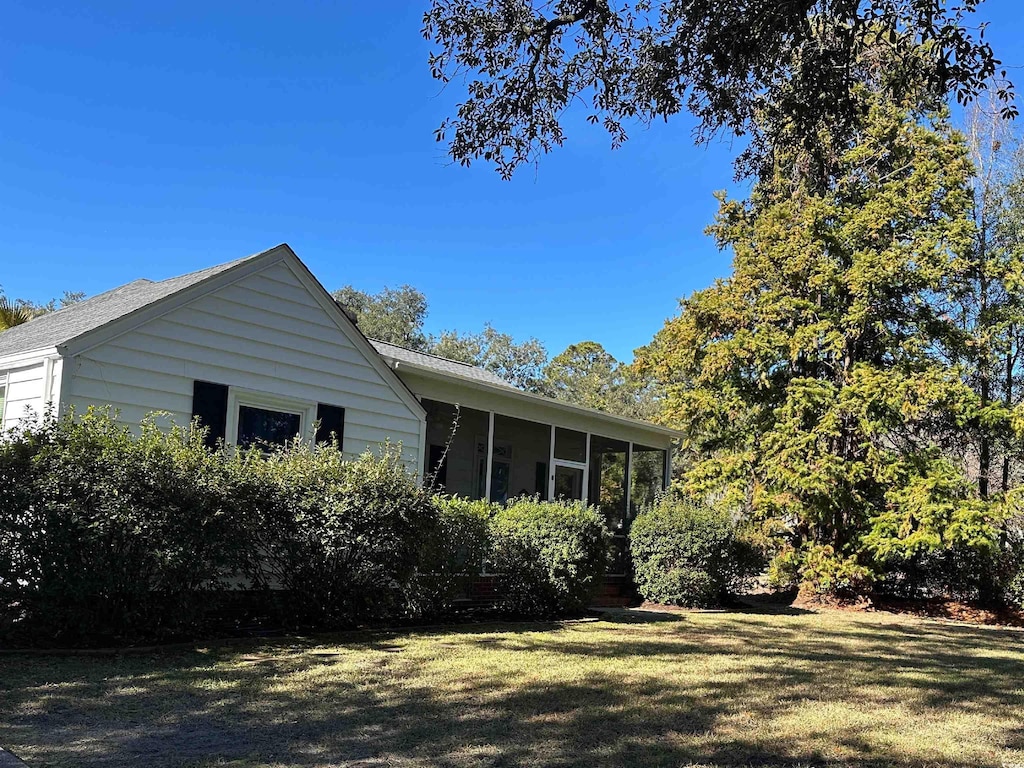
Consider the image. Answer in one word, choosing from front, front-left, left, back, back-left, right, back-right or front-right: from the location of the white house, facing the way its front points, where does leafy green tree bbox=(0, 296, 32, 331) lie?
back

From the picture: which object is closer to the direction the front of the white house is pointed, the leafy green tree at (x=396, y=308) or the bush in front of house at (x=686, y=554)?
the bush in front of house

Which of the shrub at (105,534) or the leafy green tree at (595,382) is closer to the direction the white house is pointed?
the shrub

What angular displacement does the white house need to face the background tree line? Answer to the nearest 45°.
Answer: approximately 135° to its left

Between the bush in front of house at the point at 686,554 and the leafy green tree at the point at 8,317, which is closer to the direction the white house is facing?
the bush in front of house

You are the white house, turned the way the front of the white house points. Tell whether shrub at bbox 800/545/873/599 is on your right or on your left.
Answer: on your left

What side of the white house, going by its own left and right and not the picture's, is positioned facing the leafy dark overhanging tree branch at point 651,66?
front

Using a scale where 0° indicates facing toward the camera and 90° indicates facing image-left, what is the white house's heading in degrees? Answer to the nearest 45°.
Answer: approximately 315°
